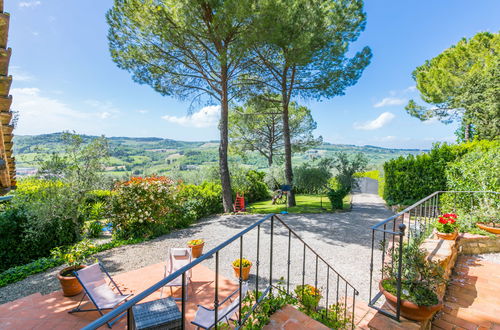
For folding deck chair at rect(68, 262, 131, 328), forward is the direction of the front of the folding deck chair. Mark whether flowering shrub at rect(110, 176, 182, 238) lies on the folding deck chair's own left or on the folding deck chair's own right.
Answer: on the folding deck chair's own left

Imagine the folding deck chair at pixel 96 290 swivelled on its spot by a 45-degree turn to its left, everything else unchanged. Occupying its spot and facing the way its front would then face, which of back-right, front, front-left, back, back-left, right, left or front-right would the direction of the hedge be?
front

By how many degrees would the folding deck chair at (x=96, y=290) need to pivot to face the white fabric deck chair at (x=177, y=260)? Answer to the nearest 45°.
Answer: approximately 45° to its left

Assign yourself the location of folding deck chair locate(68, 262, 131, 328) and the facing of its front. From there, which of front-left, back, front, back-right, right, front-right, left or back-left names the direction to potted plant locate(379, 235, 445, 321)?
front

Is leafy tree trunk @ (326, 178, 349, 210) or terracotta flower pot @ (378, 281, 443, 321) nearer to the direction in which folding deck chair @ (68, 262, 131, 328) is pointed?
the terracotta flower pot

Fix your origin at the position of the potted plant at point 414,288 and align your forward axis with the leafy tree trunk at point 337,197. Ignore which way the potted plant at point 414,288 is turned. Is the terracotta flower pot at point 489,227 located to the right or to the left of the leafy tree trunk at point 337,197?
right

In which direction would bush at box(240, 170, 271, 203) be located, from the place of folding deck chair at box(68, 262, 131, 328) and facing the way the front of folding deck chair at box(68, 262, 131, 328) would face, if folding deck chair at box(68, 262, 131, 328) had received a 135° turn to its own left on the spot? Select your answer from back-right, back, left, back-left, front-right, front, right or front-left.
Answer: front-right

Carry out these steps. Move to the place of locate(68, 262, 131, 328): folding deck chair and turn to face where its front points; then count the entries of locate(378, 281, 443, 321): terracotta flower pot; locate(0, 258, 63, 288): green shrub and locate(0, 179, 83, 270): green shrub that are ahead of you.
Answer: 1

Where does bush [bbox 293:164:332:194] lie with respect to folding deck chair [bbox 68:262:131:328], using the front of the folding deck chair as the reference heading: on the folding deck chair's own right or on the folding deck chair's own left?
on the folding deck chair's own left

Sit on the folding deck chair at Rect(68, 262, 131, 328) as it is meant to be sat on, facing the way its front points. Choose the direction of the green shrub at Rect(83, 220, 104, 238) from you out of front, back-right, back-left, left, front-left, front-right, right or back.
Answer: back-left

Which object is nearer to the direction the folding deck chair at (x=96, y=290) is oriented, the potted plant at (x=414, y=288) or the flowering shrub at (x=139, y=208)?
the potted plant

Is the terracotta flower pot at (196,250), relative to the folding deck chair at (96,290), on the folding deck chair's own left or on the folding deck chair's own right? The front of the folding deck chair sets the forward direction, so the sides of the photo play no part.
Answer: on the folding deck chair's own left

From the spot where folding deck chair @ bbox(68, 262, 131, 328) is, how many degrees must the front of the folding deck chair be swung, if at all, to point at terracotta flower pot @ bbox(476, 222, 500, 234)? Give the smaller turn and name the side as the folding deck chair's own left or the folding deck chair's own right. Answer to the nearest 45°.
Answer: approximately 45° to the folding deck chair's own left
